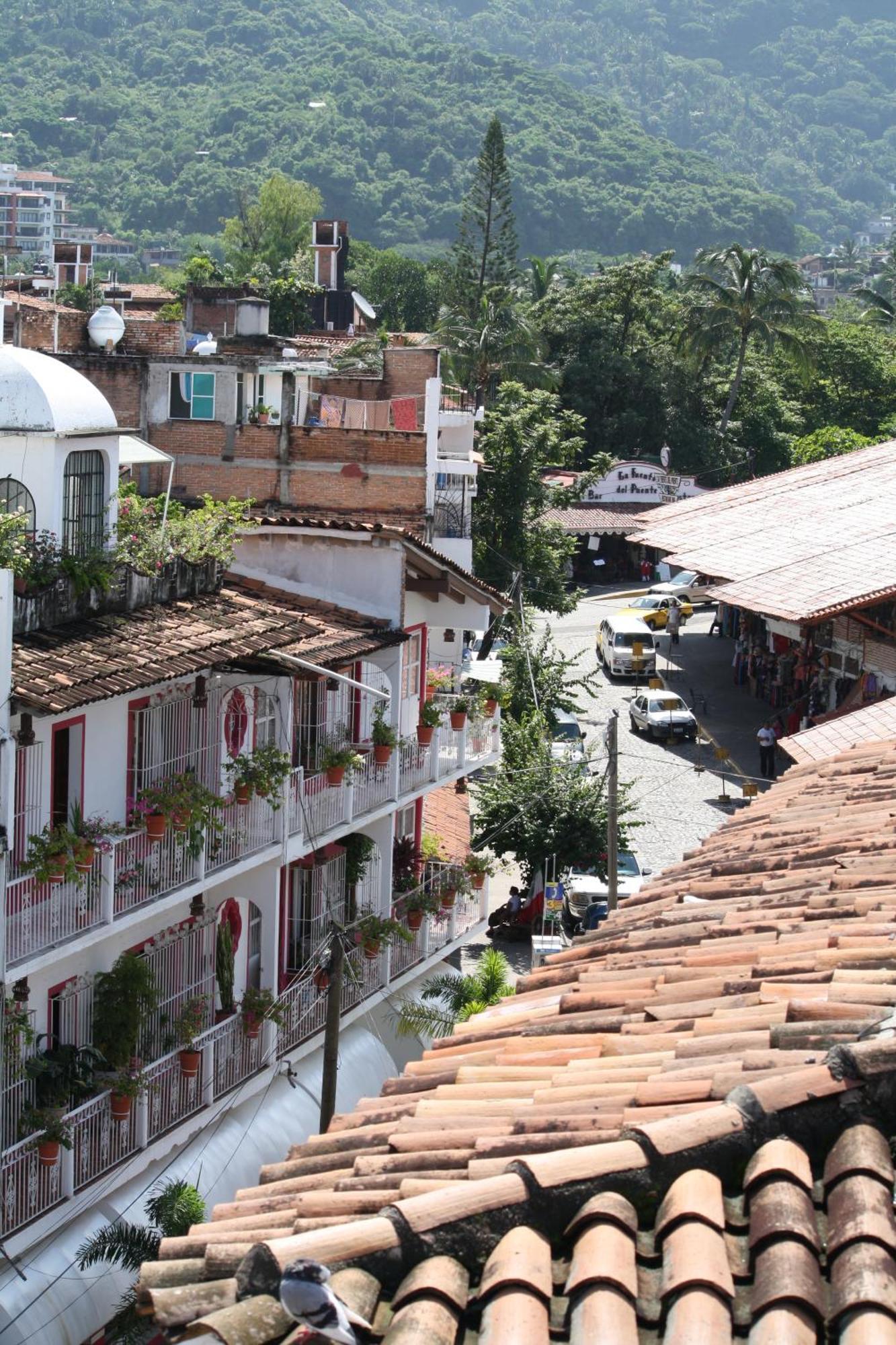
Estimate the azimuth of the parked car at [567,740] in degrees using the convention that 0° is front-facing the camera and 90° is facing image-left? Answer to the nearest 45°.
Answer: approximately 0°

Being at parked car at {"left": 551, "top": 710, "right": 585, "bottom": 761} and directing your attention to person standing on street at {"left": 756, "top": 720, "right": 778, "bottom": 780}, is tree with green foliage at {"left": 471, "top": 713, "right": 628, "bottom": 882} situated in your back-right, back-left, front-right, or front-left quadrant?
back-right

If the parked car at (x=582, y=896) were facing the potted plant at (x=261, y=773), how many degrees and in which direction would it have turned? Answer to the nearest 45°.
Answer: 0° — it already faces it

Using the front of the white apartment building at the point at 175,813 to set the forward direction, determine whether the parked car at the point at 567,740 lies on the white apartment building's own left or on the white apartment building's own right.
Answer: on the white apartment building's own left

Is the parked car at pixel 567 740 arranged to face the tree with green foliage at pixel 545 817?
yes

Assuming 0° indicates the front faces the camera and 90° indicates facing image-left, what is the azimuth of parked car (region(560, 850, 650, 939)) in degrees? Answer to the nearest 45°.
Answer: approximately 0°

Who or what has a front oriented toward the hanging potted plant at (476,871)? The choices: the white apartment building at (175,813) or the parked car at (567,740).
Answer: the parked car
